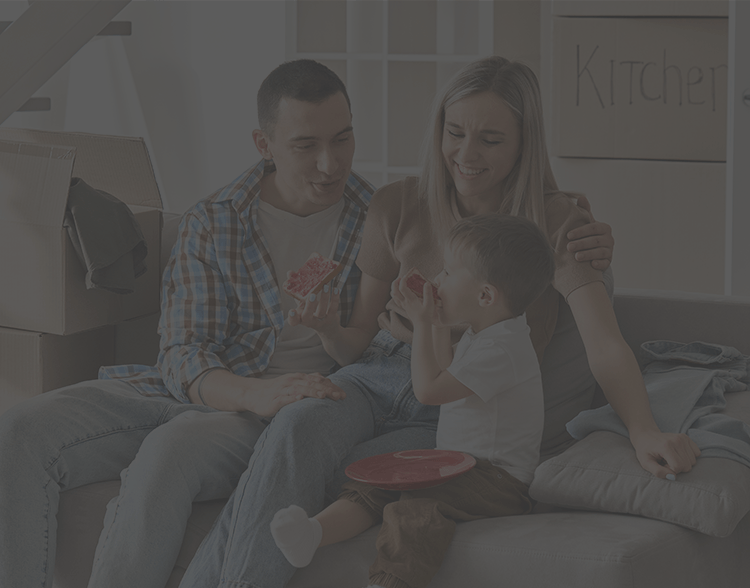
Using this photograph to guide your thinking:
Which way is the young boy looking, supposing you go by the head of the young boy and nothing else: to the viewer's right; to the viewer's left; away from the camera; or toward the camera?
to the viewer's left

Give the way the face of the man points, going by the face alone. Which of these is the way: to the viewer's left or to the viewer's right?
to the viewer's right

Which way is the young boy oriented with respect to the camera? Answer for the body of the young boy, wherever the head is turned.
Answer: to the viewer's left

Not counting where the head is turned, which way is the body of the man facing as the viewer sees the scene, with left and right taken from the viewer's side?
facing the viewer and to the right of the viewer

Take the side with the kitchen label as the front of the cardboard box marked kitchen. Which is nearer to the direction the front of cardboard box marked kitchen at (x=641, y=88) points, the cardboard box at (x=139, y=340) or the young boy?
the young boy

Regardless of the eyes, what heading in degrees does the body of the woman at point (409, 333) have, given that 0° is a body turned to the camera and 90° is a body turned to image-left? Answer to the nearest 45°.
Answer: approximately 45°

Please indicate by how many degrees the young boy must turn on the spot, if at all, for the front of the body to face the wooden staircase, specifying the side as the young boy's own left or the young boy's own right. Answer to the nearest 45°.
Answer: approximately 45° to the young boy's own right

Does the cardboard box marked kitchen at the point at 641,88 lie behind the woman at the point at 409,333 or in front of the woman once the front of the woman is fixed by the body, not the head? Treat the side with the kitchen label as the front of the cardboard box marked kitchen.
behind

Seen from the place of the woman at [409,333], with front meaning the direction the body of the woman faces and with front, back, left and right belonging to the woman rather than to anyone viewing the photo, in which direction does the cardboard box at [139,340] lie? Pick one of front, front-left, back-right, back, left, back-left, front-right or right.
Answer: right

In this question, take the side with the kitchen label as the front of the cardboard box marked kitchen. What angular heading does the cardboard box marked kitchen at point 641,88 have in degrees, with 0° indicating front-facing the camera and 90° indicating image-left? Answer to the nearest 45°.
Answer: approximately 0°

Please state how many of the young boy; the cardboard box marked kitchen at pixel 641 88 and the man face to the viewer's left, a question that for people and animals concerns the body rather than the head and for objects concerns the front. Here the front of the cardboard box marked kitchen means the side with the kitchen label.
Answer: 1

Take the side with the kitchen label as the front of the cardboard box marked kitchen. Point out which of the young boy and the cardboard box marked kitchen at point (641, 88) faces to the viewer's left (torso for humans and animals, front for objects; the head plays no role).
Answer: the young boy

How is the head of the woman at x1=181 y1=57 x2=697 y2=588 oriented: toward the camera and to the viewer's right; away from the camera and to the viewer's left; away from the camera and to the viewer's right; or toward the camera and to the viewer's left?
toward the camera and to the viewer's left
